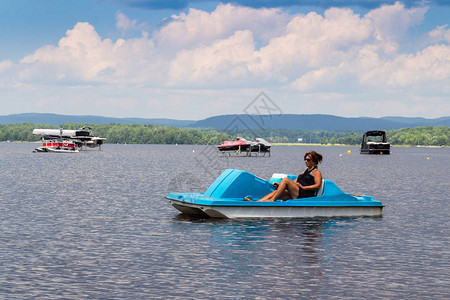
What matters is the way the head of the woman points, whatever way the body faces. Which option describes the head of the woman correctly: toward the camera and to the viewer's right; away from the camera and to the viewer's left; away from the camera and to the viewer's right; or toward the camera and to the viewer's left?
toward the camera and to the viewer's left

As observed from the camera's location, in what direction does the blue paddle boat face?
facing to the left of the viewer

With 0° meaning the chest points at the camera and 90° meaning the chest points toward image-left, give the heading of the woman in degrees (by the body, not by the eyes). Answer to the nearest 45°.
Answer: approximately 90°
